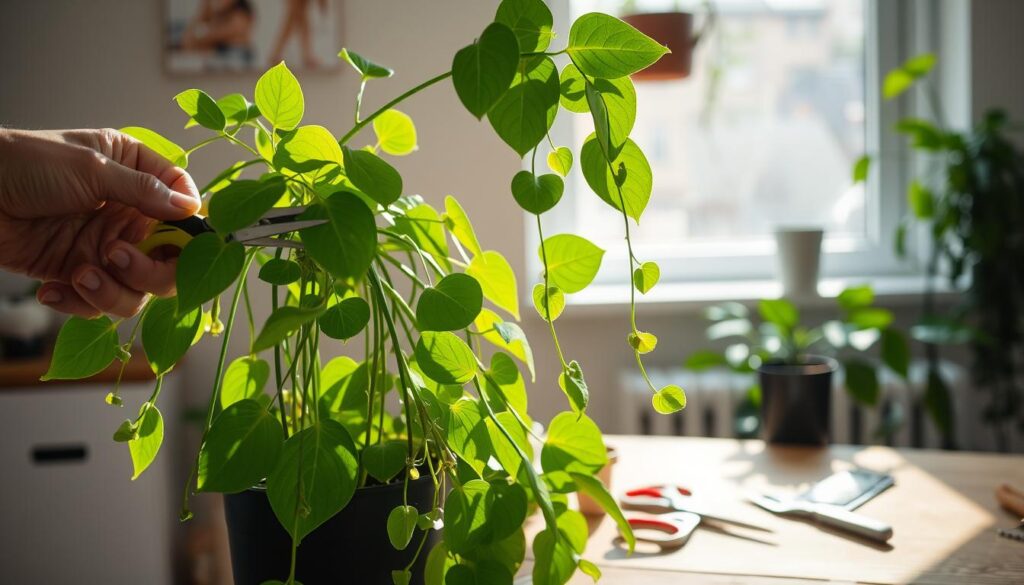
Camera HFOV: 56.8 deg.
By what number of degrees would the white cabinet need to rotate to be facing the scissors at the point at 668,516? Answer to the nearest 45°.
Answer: approximately 45° to its left

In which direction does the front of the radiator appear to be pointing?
toward the camera

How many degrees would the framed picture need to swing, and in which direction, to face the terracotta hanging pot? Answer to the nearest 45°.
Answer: approximately 45° to its left

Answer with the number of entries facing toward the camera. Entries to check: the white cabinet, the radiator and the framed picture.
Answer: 3

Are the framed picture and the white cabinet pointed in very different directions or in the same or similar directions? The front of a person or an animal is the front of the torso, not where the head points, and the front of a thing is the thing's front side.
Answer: same or similar directions

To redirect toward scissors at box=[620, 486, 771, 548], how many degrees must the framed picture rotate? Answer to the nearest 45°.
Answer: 0° — it already faces it

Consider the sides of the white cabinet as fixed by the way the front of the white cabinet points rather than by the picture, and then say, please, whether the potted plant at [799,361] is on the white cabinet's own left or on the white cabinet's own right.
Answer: on the white cabinet's own left

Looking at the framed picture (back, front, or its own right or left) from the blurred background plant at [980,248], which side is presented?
left

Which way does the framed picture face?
toward the camera

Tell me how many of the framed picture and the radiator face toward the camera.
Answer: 2

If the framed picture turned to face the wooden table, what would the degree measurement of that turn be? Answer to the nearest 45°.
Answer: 0° — it already faces it
